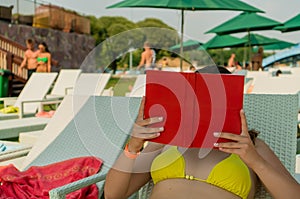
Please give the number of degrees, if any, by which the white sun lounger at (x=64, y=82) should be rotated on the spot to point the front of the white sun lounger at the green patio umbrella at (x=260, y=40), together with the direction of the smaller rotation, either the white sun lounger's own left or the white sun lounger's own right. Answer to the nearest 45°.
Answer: approximately 180°

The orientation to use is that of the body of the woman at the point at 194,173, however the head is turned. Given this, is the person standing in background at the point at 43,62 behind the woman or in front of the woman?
behind

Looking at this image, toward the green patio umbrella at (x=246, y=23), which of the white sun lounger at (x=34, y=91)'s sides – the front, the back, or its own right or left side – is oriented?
back

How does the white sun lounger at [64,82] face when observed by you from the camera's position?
facing the viewer and to the left of the viewer

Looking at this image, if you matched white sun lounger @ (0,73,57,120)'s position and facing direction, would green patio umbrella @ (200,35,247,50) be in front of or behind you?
behind

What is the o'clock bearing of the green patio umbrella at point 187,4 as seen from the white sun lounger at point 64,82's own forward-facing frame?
The green patio umbrella is roughly at 9 o'clock from the white sun lounger.

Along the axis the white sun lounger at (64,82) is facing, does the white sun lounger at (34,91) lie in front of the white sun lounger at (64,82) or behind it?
in front

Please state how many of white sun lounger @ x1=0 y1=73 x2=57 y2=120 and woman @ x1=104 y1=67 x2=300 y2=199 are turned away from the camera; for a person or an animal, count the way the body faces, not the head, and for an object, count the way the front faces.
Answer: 0

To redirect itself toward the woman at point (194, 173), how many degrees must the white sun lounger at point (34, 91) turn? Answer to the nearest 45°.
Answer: approximately 45° to its left

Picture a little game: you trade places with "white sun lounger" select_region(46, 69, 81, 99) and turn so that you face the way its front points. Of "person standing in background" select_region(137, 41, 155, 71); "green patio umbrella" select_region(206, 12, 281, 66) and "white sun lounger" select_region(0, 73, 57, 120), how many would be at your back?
2

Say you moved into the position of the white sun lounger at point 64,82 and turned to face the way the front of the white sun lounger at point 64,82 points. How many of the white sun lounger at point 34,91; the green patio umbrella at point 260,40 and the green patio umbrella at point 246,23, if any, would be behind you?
2

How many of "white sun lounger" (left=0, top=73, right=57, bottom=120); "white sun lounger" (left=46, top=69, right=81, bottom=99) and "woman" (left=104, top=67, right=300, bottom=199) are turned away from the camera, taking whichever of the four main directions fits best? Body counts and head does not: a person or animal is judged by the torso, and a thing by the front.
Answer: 0

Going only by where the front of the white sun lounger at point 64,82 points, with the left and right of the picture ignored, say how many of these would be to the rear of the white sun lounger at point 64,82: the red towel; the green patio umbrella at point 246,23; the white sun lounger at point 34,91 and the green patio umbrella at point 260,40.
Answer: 2

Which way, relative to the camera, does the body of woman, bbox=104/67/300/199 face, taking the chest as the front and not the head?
toward the camera
